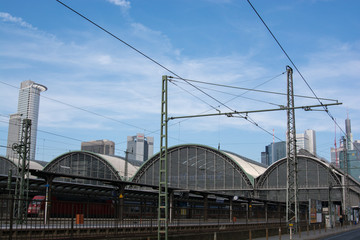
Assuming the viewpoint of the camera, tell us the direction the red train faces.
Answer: facing the viewer and to the left of the viewer
